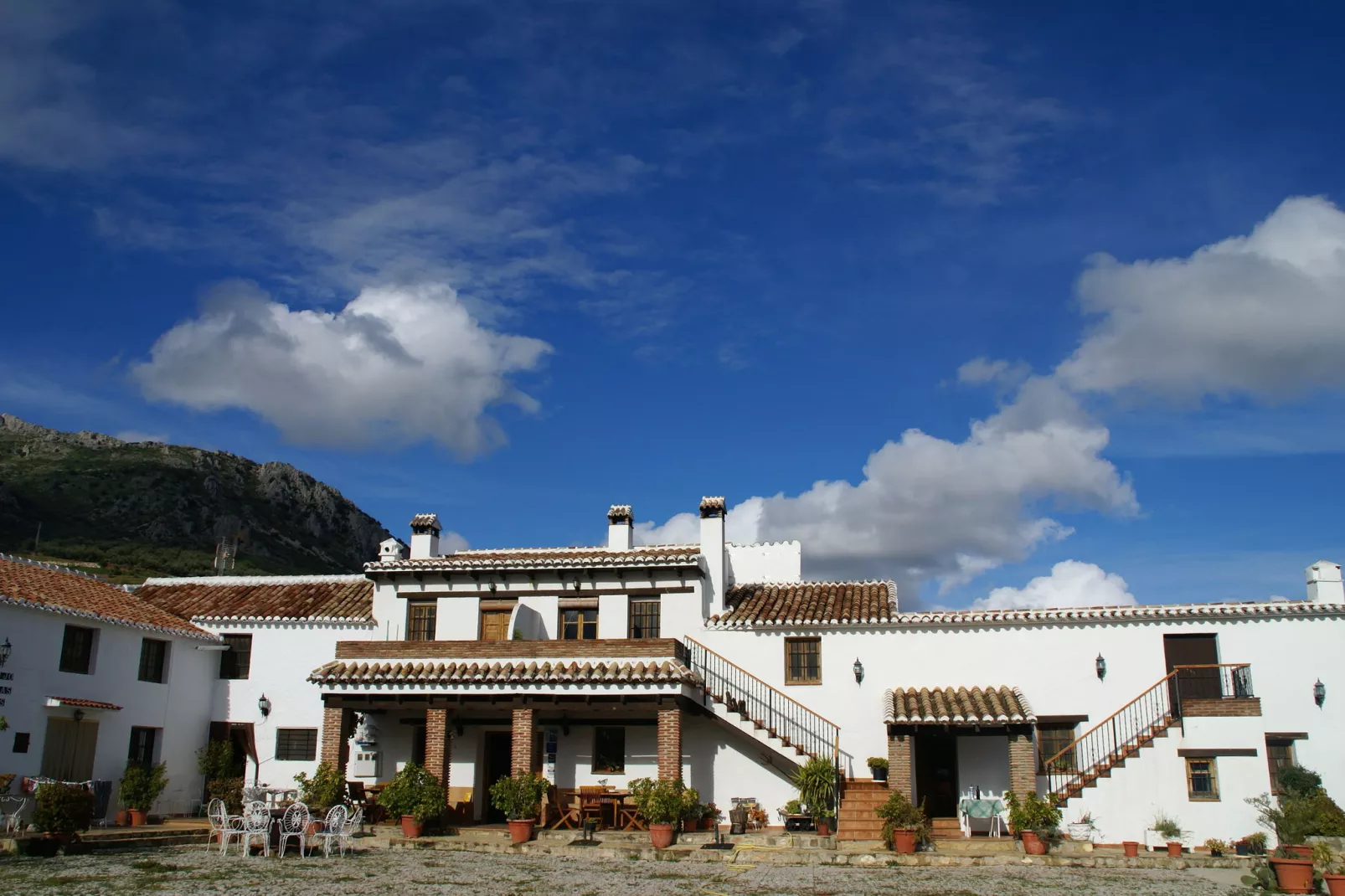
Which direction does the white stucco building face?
toward the camera

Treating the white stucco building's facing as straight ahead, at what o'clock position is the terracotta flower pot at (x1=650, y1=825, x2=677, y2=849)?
The terracotta flower pot is roughly at 1 o'clock from the white stucco building.

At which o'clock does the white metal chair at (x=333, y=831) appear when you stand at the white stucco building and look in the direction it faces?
The white metal chair is roughly at 2 o'clock from the white stucco building.

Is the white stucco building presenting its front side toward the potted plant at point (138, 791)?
no

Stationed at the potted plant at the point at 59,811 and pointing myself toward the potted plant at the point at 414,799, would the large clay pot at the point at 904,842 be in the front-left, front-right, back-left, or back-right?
front-right

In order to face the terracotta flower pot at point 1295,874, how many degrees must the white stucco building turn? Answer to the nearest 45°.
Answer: approximately 45° to its left

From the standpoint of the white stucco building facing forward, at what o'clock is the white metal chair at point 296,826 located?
The white metal chair is roughly at 2 o'clock from the white stucco building.

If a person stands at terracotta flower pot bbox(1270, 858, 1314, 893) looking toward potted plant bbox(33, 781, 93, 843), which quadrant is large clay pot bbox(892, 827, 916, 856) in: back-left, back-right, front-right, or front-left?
front-right

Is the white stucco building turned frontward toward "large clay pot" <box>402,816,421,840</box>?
no

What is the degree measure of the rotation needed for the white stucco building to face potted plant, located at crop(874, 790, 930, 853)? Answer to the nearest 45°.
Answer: approximately 45° to its left

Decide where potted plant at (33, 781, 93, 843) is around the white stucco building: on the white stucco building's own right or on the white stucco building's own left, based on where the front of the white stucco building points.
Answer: on the white stucco building's own right
